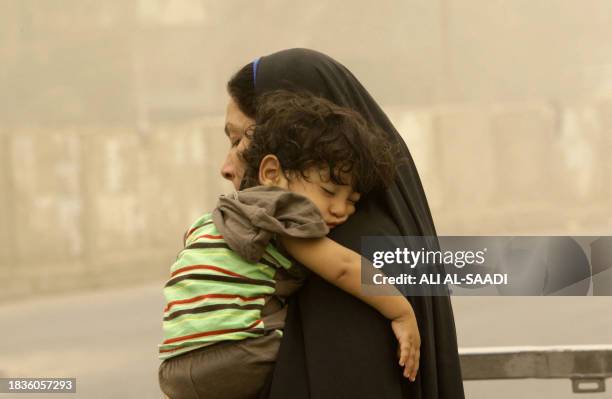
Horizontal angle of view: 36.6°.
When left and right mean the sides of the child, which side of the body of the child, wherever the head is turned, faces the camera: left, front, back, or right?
right

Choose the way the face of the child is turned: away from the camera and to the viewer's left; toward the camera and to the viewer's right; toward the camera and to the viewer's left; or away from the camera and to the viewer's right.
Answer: toward the camera and to the viewer's right

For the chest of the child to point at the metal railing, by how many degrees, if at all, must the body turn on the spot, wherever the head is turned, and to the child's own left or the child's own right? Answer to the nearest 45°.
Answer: approximately 45° to the child's own left

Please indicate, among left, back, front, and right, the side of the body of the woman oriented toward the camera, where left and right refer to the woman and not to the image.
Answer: left
